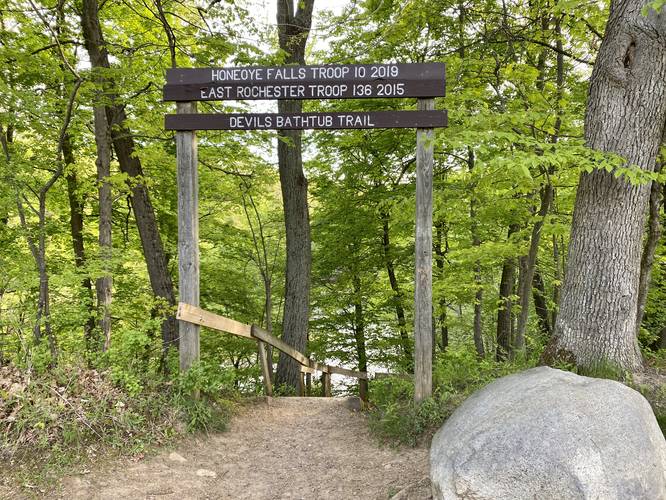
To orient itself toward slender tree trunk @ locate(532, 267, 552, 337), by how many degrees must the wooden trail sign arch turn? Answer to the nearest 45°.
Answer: approximately 135° to its left

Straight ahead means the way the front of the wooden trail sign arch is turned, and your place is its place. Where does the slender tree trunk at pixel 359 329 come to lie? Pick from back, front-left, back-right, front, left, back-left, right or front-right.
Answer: back

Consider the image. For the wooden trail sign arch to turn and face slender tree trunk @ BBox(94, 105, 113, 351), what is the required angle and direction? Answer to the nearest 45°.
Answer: approximately 135° to its right

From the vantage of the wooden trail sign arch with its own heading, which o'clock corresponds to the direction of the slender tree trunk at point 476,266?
The slender tree trunk is roughly at 7 o'clock from the wooden trail sign arch.

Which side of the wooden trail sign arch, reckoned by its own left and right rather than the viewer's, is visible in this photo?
front

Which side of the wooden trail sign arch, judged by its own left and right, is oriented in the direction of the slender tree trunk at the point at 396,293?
back

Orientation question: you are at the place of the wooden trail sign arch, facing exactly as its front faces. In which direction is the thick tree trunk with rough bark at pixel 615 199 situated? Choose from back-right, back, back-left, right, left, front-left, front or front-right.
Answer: left

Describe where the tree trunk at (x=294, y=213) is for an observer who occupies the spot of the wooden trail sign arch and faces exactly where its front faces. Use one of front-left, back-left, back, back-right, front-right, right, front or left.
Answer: back

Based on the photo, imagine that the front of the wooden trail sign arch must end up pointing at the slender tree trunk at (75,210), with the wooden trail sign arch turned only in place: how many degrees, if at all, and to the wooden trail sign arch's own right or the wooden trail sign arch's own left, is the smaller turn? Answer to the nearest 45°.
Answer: approximately 135° to the wooden trail sign arch's own right

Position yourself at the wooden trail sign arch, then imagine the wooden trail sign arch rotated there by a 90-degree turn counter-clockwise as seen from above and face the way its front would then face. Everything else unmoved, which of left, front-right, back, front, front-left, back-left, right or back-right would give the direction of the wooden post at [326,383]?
left

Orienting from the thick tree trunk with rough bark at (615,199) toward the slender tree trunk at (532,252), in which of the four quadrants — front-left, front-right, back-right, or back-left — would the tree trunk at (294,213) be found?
front-left

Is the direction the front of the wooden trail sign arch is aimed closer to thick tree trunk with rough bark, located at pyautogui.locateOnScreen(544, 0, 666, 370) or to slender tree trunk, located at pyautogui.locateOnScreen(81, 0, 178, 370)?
the thick tree trunk with rough bark

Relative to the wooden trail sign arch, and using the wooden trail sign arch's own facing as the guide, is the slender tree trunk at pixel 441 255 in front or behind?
behind
